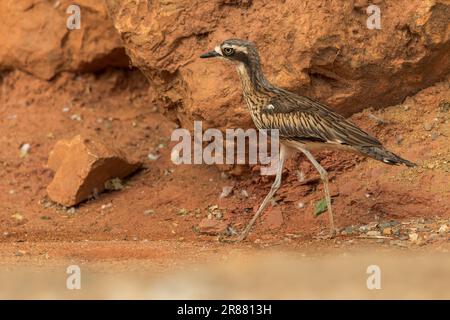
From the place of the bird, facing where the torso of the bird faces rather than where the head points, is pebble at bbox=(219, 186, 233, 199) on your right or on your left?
on your right

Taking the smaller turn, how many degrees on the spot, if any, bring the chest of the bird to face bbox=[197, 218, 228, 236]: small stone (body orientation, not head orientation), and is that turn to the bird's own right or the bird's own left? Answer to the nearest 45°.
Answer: approximately 45° to the bird's own right

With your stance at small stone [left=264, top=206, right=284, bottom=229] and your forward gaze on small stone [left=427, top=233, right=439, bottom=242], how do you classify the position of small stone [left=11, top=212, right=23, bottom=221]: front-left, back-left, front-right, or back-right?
back-right

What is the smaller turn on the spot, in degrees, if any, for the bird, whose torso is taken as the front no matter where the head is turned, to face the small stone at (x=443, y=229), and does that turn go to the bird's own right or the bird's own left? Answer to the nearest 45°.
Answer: approximately 180°

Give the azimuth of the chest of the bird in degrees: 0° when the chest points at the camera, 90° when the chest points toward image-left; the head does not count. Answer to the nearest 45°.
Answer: approximately 90°

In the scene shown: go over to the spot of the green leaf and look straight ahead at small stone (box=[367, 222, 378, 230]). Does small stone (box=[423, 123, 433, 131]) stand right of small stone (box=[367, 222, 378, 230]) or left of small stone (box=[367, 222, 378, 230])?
left

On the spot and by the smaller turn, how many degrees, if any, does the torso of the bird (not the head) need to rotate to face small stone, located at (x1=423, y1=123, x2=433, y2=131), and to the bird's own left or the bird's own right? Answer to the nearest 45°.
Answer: approximately 135° to the bird's own right
